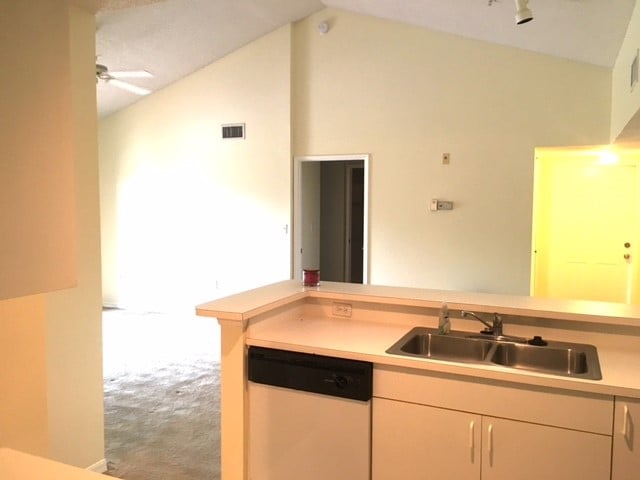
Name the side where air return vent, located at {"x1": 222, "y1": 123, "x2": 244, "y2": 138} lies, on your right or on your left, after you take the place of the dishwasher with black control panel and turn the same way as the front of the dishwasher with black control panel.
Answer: on your right

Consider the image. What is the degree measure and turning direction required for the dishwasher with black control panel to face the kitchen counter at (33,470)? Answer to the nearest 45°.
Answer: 0° — it already faces it

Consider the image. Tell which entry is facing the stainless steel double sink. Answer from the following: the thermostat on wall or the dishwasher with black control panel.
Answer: the thermostat on wall

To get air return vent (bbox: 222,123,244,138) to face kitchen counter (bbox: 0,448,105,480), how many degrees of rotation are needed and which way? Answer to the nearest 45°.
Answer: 0° — it already faces it

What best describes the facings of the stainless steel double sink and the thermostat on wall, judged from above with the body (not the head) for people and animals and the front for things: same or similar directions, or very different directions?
same or similar directions

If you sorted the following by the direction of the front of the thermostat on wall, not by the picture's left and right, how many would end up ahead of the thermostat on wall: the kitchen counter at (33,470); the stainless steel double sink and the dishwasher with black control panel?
3

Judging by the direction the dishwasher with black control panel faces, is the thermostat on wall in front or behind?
behind

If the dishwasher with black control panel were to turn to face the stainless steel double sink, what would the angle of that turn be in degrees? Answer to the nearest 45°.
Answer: approximately 135° to its left

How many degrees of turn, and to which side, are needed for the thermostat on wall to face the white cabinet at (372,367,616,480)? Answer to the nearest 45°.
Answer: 0° — it already faces it

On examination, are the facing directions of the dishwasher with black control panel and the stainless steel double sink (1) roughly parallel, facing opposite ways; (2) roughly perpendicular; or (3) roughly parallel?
roughly parallel

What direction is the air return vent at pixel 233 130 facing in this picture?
toward the camera

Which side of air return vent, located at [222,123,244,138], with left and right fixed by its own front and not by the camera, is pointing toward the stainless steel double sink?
front

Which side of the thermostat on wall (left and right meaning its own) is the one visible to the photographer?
front

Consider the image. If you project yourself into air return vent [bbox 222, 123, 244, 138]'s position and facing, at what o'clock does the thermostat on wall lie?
The thermostat on wall is roughly at 10 o'clock from the air return vent.

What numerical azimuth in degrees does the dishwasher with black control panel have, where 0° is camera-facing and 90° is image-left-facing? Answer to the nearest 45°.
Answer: approximately 45°

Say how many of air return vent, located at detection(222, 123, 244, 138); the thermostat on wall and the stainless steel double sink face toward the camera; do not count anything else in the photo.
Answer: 3

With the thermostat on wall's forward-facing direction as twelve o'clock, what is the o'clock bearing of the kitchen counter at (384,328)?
The kitchen counter is roughly at 12 o'clock from the thermostat on wall.

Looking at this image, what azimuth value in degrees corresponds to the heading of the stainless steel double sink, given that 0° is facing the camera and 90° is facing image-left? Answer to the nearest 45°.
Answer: approximately 0°

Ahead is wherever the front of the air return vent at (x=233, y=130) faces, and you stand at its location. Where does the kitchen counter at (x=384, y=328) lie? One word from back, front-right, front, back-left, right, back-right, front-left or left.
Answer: front
